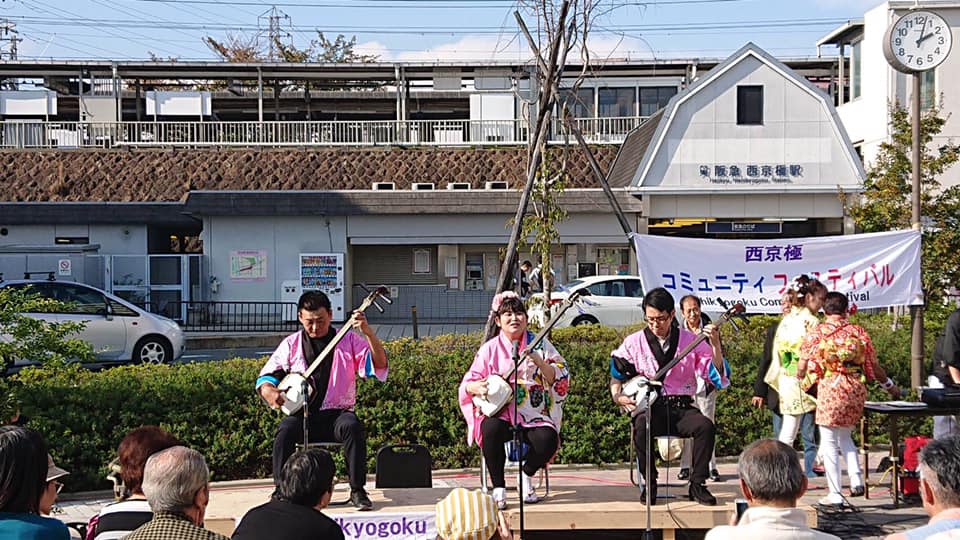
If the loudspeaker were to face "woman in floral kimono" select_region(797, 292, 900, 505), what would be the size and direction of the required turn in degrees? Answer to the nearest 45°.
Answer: approximately 90° to its right

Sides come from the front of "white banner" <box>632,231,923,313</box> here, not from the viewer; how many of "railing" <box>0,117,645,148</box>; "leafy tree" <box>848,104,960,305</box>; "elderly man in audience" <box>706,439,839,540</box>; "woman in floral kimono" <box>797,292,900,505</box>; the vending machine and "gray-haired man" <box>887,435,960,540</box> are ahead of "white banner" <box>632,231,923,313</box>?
3

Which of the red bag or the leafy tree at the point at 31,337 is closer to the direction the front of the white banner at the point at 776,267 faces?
the red bag

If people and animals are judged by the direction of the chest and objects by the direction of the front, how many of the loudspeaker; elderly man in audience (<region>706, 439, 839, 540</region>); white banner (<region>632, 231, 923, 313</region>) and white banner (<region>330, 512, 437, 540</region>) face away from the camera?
2

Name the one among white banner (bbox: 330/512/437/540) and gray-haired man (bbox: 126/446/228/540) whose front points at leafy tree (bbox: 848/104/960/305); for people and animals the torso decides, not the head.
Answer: the gray-haired man

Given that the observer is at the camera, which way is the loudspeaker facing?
facing away from the viewer

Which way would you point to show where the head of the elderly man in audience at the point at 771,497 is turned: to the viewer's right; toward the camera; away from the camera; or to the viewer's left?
away from the camera

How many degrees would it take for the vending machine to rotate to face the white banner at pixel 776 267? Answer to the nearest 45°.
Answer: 0° — it already faces it

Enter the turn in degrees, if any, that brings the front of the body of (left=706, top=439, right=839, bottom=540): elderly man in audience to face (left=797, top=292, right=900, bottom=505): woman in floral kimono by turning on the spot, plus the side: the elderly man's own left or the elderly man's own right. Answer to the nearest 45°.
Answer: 0° — they already face them

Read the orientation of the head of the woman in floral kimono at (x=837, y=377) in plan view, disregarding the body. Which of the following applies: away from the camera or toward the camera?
away from the camera

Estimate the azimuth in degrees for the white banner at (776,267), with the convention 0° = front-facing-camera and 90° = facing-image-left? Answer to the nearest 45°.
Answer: approximately 0°

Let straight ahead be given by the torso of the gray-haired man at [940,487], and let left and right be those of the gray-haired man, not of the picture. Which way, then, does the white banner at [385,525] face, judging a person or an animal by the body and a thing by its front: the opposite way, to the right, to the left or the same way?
the opposite way

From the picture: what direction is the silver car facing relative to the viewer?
to the viewer's right

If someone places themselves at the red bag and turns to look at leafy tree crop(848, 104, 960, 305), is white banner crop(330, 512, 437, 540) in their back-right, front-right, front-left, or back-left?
back-left

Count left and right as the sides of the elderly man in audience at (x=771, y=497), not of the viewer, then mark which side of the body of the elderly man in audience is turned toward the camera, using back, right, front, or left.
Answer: back

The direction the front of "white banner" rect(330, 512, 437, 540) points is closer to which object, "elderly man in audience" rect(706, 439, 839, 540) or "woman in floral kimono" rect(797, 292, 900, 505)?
the elderly man in audience
